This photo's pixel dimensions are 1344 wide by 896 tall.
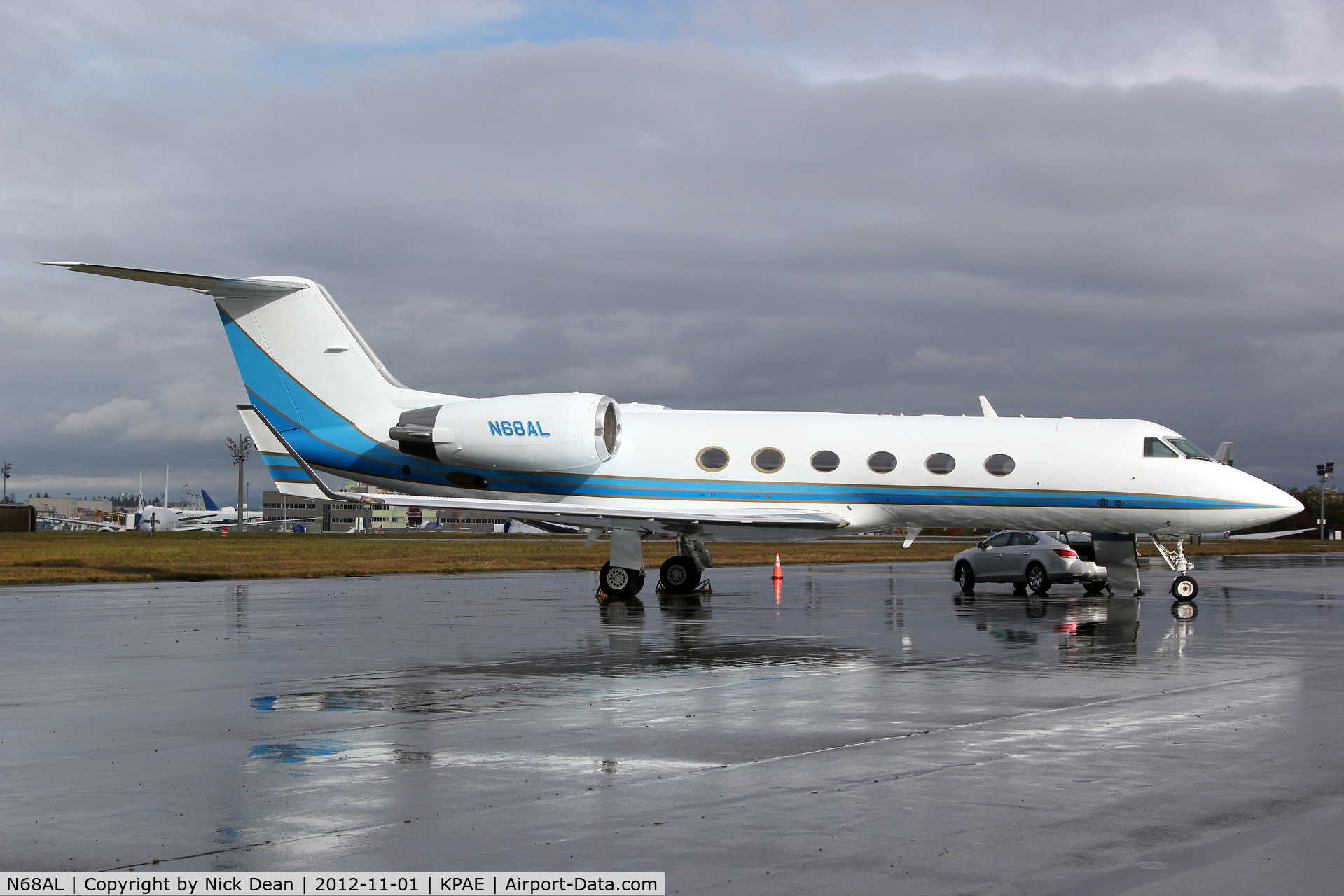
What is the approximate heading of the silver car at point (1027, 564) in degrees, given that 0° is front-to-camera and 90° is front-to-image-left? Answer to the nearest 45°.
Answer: approximately 135°
